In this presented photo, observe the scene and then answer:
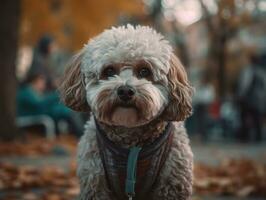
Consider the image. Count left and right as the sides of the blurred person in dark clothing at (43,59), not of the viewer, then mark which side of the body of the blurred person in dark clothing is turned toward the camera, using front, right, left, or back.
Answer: right

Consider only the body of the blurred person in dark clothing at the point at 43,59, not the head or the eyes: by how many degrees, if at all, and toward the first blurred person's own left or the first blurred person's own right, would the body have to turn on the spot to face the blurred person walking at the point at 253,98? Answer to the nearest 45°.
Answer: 0° — they already face them

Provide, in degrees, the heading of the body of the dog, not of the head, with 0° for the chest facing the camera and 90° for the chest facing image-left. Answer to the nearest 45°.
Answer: approximately 0°

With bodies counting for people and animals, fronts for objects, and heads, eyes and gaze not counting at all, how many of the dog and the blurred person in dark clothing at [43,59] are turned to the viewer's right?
1

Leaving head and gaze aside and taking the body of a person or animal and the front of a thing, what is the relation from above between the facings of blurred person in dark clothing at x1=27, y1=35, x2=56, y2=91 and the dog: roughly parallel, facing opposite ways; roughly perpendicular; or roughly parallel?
roughly perpendicular

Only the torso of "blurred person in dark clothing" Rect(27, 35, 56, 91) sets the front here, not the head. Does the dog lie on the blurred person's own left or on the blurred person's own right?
on the blurred person's own right

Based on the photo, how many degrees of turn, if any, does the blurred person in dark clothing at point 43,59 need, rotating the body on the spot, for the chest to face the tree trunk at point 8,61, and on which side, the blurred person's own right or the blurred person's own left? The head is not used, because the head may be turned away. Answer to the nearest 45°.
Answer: approximately 135° to the blurred person's own right

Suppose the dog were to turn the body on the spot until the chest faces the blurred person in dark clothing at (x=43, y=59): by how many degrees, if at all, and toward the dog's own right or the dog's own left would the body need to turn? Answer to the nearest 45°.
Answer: approximately 180°
